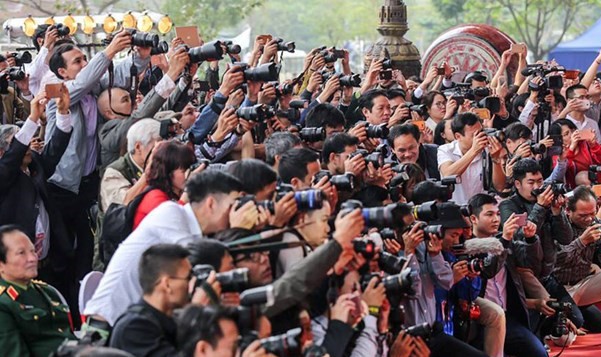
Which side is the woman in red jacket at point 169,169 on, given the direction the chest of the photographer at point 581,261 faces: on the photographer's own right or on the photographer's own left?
on the photographer's own right

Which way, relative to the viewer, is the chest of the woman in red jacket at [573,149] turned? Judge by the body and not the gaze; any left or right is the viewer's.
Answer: facing the viewer and to the right of the viewer

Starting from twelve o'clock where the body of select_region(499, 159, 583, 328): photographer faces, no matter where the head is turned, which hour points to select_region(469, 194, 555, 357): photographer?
select_region(469, 194, 555, 357): photographer is roughly at 2 o'clock from select_region(499, 159, 583, 328): photographer.

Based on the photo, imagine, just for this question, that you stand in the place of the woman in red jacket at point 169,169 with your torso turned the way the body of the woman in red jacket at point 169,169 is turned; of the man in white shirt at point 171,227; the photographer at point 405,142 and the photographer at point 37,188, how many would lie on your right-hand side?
1

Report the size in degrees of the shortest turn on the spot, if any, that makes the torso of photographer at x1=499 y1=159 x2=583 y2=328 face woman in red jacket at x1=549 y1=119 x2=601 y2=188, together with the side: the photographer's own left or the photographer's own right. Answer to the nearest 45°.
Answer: approximately 135° to the photographer's own left
